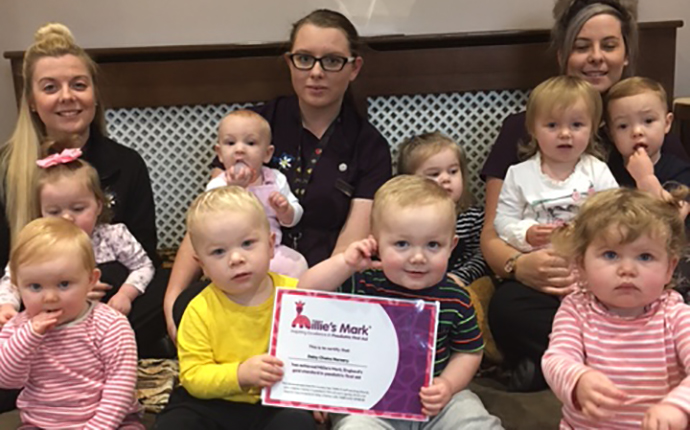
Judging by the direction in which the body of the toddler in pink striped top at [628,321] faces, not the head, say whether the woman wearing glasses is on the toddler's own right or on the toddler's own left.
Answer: on the toddler's own right

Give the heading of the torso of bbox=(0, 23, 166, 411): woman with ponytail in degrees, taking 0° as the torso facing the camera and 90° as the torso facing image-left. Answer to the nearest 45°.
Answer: approximately 0°

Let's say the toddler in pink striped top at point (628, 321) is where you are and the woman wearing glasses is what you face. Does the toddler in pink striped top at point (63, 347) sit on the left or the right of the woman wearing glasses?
left

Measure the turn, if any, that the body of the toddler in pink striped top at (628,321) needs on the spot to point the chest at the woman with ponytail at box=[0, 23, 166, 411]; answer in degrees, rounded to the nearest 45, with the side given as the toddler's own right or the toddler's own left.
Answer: approximately 90° to the toddler's own right

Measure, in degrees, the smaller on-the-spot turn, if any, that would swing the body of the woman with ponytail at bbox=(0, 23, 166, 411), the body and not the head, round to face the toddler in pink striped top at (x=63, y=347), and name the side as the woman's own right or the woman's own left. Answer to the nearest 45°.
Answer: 0° — they already face them

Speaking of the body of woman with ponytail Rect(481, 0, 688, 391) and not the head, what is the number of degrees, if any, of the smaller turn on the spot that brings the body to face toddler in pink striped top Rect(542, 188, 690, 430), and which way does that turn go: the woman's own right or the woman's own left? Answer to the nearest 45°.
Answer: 0° — they already face them

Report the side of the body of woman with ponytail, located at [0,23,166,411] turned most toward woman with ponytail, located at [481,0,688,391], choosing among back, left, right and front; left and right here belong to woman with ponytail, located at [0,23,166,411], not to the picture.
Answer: left

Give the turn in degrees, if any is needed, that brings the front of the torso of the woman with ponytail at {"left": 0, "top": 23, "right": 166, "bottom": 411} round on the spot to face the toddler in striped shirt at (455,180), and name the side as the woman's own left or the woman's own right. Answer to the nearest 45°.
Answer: approximately 90° to the woman's own left

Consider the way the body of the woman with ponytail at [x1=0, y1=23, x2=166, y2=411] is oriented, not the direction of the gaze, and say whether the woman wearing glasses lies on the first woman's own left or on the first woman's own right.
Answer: on the first woman's own left

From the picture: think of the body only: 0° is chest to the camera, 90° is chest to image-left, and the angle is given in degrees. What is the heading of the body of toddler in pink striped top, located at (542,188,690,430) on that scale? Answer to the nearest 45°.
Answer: approximately 0°
